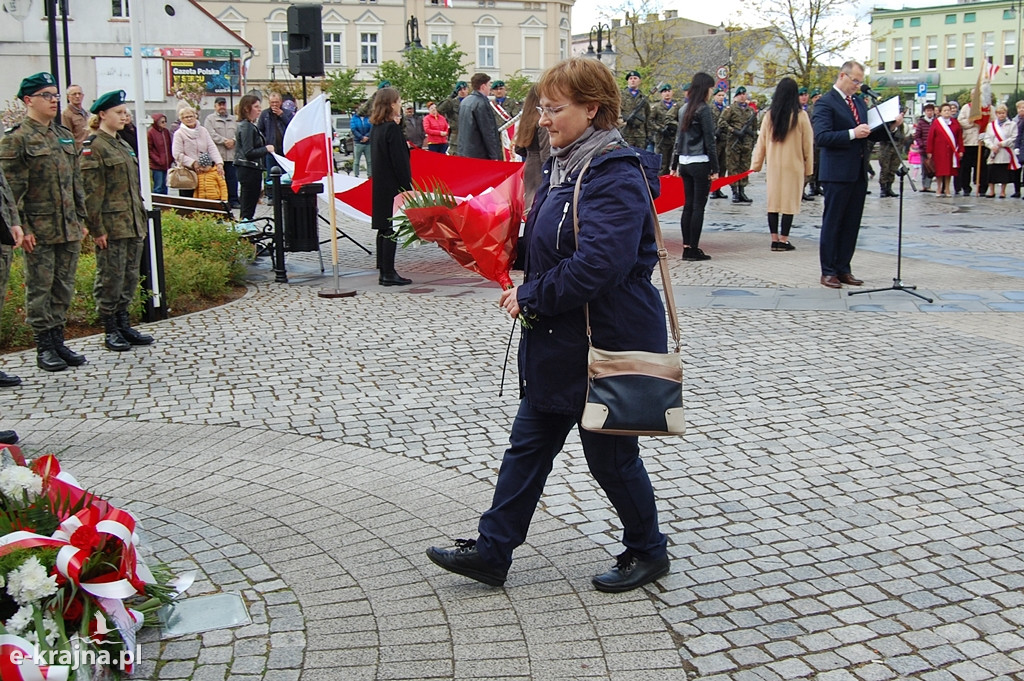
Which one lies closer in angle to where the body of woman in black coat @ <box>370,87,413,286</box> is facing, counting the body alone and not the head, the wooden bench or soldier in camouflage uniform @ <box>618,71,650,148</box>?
the soldier in camouflage uniform

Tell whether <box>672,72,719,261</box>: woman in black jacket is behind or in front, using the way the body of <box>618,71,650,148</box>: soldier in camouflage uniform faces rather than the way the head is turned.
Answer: in front

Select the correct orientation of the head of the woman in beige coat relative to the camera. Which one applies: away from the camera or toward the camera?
away from the camera

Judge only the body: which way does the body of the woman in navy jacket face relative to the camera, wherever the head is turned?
to the viewer's left

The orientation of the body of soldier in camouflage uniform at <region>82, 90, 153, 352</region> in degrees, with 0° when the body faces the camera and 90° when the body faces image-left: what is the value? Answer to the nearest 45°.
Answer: approximately 315°

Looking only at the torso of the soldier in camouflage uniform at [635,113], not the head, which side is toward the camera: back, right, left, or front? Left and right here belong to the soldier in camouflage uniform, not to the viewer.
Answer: front

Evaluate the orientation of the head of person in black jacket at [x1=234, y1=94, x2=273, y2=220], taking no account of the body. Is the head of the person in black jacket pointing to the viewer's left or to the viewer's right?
to the viewer's right
